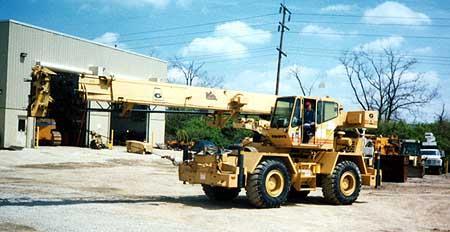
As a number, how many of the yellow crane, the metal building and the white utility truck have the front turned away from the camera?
0

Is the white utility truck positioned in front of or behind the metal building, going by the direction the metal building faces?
in front

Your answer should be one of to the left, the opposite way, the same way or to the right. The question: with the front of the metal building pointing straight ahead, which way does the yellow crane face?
to the right

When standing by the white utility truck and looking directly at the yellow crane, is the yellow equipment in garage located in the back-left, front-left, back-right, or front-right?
front-right

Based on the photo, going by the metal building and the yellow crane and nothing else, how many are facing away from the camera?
0

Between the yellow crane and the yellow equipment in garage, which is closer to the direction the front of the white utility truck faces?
the yellow crane

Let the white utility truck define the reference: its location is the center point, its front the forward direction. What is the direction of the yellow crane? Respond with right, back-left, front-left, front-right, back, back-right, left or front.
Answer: front

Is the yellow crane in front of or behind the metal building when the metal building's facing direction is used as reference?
in front

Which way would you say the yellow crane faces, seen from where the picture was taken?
facing the viewer and to the left of the viewer

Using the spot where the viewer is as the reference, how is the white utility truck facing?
facing the viewer

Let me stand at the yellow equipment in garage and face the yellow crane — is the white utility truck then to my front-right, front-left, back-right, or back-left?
front-left
